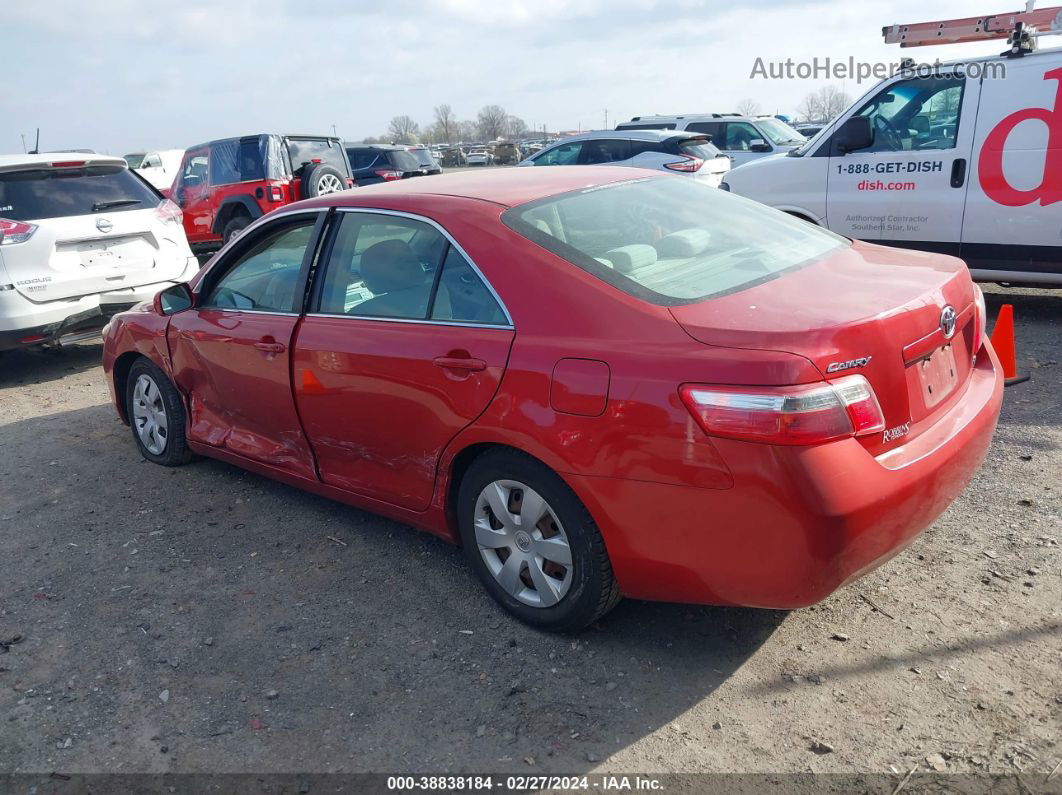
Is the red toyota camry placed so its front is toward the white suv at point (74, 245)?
yes

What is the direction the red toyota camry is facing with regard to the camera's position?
facing away from the viewer and to the left of the viewer

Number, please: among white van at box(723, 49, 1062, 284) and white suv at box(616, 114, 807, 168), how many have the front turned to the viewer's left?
1

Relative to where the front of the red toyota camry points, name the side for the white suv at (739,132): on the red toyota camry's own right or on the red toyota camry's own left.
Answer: on the red toyota camry's own right

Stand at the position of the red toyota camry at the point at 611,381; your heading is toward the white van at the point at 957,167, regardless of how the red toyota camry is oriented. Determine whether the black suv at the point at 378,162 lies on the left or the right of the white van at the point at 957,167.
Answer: left

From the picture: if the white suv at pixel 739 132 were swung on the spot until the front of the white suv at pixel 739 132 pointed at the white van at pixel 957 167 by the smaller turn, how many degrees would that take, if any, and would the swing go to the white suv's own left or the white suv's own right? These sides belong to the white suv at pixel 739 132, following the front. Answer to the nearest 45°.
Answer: approximately 45° to the white suv's own right

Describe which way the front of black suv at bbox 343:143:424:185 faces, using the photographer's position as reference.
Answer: facing away from the viewer and to the left of the viewer

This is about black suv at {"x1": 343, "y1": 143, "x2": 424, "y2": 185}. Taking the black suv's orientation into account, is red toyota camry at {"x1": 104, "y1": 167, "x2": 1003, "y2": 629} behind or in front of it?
behind

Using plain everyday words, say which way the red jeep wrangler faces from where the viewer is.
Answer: facing away from the viewer and to the left of the viewer

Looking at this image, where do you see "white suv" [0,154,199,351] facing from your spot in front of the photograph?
facing away from the viewer and to the left of the viewer

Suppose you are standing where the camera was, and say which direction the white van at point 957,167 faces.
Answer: facing to the left of the viewer

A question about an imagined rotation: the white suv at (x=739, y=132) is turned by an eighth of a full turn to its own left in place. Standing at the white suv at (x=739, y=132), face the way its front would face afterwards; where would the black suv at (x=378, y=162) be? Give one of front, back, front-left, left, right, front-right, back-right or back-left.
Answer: back

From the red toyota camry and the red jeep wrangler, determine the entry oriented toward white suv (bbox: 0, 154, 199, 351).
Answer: the red toyota camry

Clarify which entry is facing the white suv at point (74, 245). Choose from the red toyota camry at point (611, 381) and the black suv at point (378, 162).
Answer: the red toyota camry

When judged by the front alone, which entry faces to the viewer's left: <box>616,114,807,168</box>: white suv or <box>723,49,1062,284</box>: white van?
<box>723,49,1062,284</box>: white van

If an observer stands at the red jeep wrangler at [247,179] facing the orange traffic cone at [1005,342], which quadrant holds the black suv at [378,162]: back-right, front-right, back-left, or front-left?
back-left
